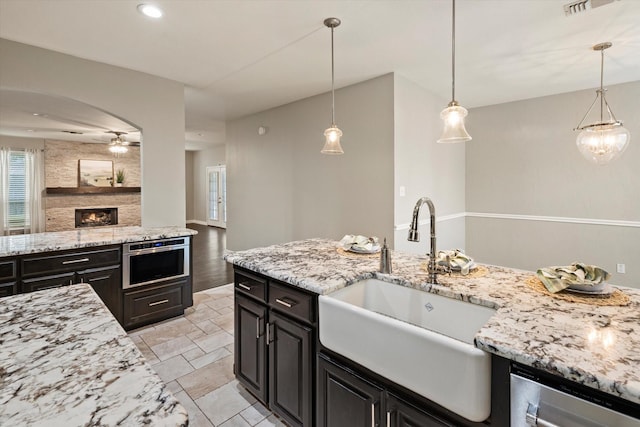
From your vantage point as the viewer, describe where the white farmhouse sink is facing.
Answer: facing the viewer and to the left of the viewer

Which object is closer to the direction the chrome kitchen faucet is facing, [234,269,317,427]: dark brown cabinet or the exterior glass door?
the dark brown cabinet

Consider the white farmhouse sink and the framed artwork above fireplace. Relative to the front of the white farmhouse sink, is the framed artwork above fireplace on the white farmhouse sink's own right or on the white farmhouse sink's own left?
on the white farmhouse sink's own right

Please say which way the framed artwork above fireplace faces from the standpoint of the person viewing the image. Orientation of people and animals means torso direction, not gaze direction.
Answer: facing the viewer

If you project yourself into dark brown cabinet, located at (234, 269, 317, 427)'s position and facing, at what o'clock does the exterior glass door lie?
The exterior glass door is roughly at 4 o'clock from the dark brown cabinet.

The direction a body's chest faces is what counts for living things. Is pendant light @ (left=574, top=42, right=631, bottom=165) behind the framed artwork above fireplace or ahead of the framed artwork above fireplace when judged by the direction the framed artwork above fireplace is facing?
ahead

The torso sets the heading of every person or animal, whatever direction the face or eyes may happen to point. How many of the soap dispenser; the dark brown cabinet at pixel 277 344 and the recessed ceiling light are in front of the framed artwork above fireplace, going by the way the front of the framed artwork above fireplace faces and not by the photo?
3
